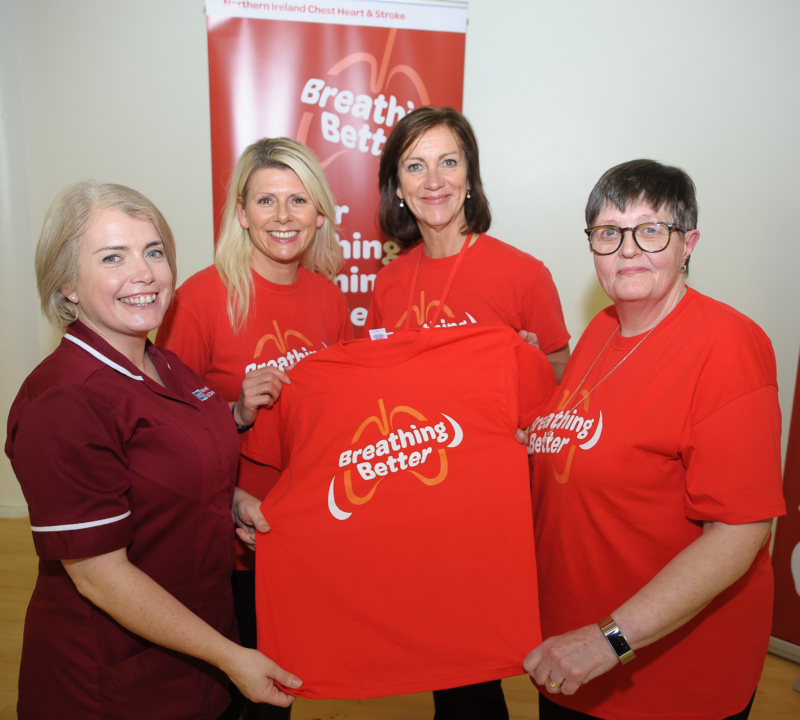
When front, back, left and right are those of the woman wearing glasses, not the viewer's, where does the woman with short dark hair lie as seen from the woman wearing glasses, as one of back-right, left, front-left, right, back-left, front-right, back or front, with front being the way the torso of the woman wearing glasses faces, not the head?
right

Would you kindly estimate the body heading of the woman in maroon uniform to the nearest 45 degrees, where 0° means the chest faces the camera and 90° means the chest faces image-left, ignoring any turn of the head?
approximately 315°

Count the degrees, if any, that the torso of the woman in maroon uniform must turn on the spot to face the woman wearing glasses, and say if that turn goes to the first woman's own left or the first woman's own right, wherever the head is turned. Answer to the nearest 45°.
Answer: approximately 45° to the first woman's own left

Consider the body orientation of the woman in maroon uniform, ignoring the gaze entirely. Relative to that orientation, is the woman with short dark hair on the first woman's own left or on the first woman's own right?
on the first woman's own left

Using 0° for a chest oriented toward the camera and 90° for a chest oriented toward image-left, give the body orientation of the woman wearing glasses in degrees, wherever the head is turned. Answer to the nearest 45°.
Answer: approximately 45°

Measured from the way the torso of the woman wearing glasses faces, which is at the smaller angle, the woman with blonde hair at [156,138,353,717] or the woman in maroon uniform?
the woman in maroon uniform

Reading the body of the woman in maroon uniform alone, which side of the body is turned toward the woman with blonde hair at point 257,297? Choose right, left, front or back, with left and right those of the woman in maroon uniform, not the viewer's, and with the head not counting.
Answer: left
